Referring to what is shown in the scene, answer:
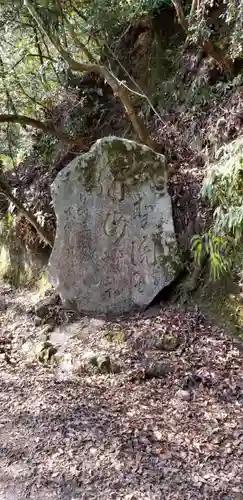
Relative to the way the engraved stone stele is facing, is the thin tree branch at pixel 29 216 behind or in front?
behind

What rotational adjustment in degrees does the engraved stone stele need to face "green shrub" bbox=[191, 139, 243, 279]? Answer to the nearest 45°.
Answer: approximately 45° to its left

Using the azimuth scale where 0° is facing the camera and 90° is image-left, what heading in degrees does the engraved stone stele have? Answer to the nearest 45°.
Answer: approximately 0°
